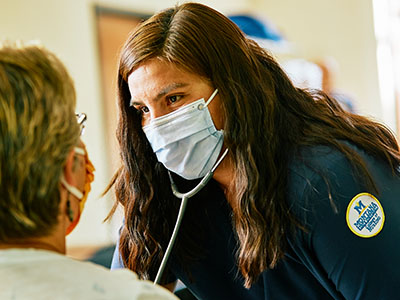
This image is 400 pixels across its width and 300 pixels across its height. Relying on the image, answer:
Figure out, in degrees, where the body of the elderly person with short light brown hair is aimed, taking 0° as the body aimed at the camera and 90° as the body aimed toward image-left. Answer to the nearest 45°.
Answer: approximately 225°

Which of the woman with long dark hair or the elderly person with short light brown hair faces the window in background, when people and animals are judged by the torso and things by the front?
the elderly person with short light brown hair

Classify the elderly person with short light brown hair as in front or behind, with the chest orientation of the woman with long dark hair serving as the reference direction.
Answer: in front

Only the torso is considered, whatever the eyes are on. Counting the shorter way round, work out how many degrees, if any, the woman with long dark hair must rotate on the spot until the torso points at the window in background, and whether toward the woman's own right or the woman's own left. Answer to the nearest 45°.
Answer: approximately 135° to the woman's own right

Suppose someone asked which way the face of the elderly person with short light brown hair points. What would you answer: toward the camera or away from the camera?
away from the camera

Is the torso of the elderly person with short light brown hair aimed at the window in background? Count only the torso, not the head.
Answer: yes

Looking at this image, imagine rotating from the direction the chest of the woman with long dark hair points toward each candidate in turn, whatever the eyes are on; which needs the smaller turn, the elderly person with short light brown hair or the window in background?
the elderly person with short light brown hair

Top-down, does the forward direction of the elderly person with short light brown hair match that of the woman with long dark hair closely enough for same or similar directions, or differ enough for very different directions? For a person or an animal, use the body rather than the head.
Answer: very different directions

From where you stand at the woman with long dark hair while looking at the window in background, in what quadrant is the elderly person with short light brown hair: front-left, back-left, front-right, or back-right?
back-left

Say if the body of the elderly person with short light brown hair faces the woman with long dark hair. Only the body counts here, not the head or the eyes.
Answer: yes

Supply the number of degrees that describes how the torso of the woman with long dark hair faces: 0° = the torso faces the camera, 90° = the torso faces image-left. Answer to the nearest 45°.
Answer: approximately 45°
